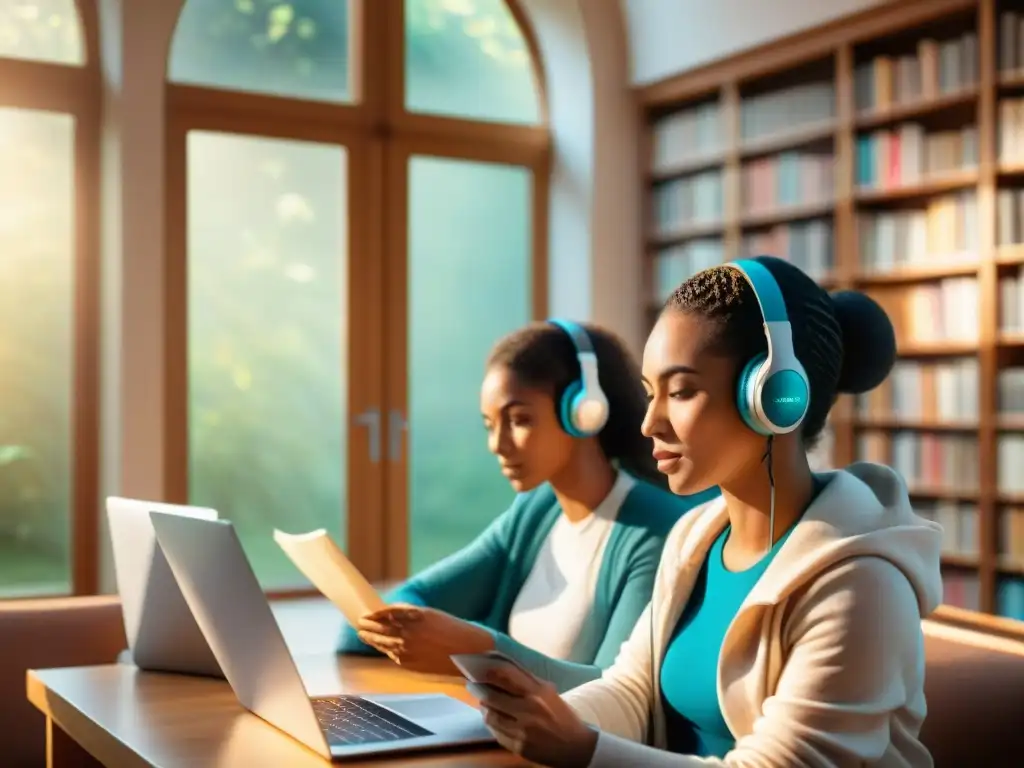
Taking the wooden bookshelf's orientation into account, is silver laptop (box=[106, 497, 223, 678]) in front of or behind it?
in front

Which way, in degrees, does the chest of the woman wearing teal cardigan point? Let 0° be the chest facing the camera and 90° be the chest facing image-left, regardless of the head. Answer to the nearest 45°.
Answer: approximately 45°

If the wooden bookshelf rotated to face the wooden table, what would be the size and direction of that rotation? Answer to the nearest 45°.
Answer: approximately 45° to its left

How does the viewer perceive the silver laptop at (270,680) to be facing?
facing away from the viewer and to the right of the viewer

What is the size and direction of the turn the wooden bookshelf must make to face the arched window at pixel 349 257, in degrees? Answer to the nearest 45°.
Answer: approximately 45° to its right

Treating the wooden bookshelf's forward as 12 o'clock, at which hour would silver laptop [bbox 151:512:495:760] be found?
The silver laptop is roughly at 11 o'clock from the wooden bookshelf.

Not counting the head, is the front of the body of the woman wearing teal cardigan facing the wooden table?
yes

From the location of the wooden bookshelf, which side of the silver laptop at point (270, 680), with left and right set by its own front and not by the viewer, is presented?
front

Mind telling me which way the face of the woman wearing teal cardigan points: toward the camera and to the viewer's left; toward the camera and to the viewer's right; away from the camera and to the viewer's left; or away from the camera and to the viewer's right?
toward the camera and to the viewer's left

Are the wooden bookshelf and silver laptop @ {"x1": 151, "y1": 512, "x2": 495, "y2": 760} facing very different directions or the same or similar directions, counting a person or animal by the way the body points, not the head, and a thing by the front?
very different directions

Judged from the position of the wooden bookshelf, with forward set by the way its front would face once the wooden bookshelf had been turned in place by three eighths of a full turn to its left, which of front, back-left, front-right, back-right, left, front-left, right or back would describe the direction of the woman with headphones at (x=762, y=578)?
right
